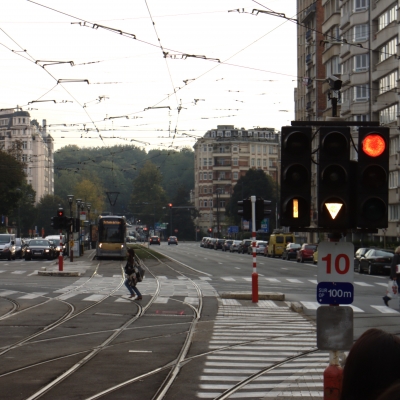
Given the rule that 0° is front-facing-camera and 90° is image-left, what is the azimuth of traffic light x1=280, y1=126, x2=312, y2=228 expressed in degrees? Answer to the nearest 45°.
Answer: approximately 0°

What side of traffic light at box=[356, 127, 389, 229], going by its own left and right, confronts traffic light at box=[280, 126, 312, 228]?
right

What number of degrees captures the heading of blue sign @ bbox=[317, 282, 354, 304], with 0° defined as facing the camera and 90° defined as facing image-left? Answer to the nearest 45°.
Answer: approximately 0°

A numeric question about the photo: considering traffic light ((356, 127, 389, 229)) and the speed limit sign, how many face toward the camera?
2
